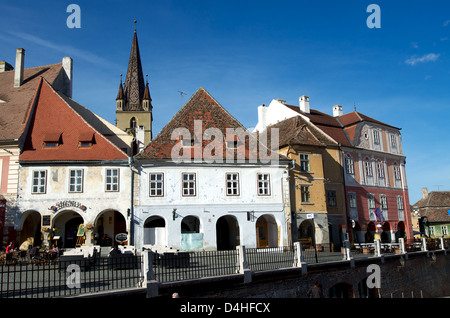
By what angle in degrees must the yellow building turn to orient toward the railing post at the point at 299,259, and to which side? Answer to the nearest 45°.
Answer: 0° — it already faces it

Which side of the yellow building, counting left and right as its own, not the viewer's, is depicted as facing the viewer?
front

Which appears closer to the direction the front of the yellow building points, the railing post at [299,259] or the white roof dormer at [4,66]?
the railing post

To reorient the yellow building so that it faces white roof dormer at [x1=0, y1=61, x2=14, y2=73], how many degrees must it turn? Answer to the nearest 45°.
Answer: approximately 90° to its right
